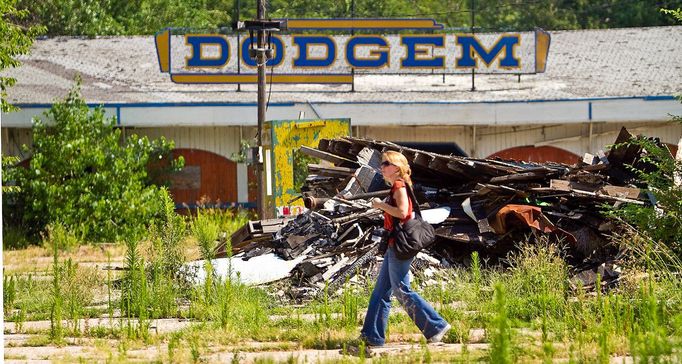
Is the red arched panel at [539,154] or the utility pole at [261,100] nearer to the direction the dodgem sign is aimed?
the utility pole

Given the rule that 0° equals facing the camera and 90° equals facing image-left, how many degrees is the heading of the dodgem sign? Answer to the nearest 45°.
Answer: approximately 0°

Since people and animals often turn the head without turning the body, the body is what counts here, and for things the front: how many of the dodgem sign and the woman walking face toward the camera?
1

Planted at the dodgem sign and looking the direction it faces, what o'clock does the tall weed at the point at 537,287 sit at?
The tall weed is roughly at 12 o'clock from the dodgem sign.

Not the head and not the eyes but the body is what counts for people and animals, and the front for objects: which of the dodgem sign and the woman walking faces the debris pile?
the dodgem sign
